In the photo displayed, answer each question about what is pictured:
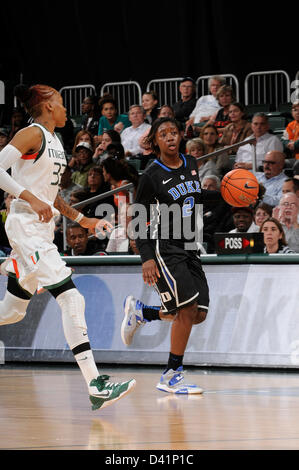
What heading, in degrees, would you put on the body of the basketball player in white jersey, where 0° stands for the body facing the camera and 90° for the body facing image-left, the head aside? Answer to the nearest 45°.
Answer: approximately 270°

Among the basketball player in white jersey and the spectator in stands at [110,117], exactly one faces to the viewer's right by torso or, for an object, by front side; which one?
the basketball player in white jersey

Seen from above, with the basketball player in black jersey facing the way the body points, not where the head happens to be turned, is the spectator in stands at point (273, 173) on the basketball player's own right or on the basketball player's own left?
on the basketball player's own left

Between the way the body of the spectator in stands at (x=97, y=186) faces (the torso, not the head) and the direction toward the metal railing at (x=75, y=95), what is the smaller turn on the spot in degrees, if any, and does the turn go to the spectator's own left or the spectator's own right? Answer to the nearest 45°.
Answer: approximately 135° to the spectator's own right

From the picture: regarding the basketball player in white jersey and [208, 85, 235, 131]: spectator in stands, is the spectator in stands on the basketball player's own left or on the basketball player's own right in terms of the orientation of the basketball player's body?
on the basketball player's own left

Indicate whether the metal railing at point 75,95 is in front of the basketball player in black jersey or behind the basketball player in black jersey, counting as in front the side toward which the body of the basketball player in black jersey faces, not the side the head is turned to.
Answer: behind
